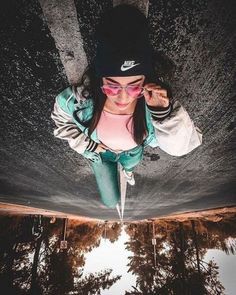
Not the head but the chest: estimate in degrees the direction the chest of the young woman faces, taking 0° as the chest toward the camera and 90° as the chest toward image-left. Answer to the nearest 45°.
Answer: approximately 0°
